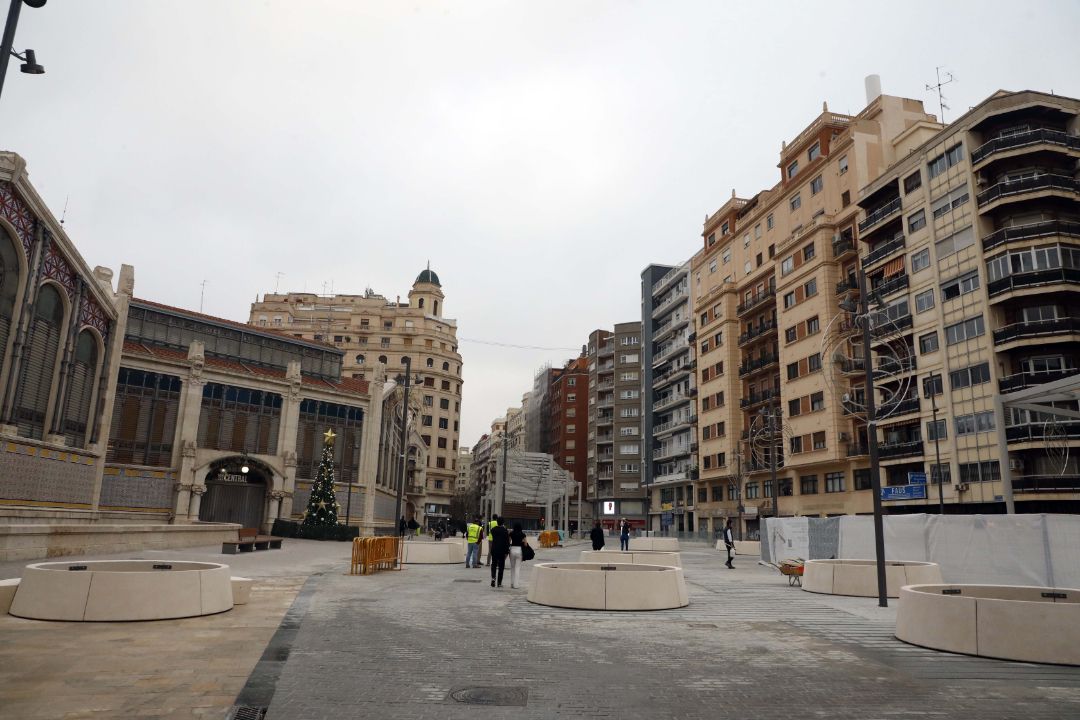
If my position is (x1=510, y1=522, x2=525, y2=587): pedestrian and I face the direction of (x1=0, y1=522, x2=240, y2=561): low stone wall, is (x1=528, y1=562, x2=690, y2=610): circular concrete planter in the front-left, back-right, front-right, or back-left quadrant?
back-left

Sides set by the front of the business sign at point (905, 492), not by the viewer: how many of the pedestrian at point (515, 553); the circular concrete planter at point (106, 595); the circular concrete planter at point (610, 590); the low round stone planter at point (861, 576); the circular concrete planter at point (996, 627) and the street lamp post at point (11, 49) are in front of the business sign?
6

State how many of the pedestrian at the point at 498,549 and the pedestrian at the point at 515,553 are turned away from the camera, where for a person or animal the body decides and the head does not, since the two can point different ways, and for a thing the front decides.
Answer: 2

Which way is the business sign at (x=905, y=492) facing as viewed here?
toward the camera

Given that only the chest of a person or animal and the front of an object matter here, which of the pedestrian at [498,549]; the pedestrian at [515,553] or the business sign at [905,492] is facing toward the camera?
the business sign

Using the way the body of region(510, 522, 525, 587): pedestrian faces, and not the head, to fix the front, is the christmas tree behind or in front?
in front

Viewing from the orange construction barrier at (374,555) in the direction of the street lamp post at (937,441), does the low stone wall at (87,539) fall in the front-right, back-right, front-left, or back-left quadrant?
back-left

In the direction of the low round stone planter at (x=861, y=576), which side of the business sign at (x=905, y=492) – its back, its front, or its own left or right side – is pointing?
front

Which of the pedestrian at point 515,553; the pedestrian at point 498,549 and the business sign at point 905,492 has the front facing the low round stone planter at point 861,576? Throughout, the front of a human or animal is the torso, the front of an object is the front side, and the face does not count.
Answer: the business sign

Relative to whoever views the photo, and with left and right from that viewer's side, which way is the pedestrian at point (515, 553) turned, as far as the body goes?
facing away from the viewer

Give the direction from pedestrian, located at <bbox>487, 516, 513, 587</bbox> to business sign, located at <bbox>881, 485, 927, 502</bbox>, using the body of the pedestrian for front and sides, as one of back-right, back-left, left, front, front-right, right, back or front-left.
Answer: front-right

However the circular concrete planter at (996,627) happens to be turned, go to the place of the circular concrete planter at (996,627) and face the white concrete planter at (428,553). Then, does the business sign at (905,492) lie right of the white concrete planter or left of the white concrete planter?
right

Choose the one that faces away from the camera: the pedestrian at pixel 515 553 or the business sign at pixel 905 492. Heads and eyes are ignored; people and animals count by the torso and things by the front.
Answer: the pedestrian

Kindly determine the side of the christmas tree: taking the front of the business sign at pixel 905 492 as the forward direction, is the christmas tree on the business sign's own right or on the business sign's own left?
on the business sign's own right

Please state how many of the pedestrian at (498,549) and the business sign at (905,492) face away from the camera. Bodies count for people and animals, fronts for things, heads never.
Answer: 1

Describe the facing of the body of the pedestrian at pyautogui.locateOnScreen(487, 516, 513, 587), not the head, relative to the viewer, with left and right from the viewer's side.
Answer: facing away from the viewer

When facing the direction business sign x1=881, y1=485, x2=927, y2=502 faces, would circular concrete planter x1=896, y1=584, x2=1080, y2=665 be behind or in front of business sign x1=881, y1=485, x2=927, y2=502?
in front
